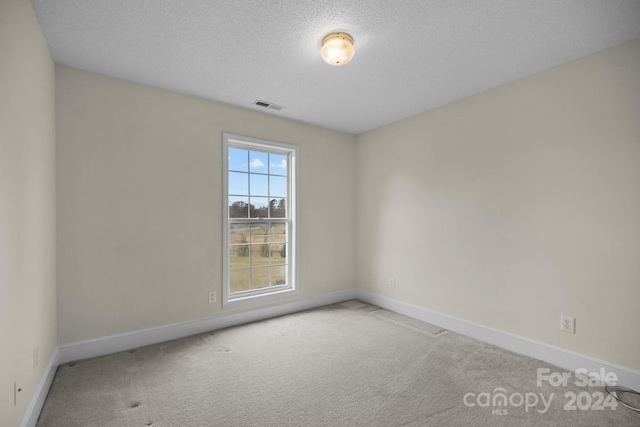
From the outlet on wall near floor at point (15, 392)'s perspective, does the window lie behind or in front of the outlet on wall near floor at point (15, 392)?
in front

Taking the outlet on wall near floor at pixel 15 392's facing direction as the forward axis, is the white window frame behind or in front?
in front

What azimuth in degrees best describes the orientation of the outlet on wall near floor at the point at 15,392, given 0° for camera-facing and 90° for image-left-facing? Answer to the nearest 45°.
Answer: approximately 270°
